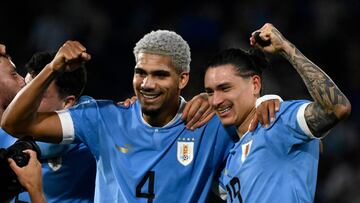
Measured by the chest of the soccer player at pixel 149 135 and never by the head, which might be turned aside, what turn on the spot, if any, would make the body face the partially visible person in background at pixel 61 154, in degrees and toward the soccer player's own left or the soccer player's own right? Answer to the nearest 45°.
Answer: approximately 135° to the soccer player's own right

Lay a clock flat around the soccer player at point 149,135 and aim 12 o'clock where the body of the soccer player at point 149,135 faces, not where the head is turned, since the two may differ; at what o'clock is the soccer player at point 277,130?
the soccer player at point 277,130 is roughly at 10 o'clock from the soccer player at point 149,135.

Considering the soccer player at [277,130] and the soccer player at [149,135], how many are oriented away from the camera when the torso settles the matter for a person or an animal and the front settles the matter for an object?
0

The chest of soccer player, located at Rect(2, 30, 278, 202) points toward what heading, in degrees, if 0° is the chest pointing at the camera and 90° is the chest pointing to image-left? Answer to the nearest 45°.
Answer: approximately 0°

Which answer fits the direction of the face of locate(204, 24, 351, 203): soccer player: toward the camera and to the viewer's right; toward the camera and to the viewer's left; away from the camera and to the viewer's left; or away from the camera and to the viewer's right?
toward the camera and to the viewer's left

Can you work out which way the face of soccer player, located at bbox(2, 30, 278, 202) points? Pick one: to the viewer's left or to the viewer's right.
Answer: to the viewer's left
